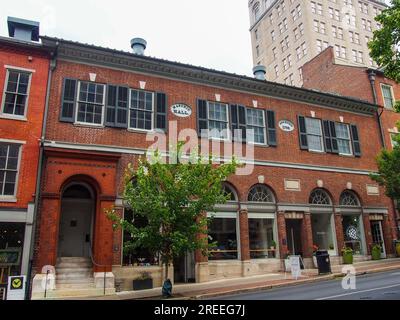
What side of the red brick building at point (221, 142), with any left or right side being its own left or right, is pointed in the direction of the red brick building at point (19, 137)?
right

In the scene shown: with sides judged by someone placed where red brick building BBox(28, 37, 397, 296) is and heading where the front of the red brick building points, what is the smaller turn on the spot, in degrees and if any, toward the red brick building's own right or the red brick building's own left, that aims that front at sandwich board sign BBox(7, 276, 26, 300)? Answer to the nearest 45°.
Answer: approximately 90° to the red brick building's own right

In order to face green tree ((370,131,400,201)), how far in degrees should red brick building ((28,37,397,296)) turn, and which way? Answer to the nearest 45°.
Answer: approximately 45° to its left

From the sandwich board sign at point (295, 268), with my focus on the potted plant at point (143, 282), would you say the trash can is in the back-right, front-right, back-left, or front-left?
back-right

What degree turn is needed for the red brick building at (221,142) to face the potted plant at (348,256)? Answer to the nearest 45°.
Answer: approximately 90° to its left

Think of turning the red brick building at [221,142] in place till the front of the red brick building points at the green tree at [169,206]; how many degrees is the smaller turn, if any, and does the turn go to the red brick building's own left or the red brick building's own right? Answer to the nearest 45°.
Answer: approximately 90° to the red brick building's own right

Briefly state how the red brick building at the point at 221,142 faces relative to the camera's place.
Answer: facing the viewer and to the right of the viewer
